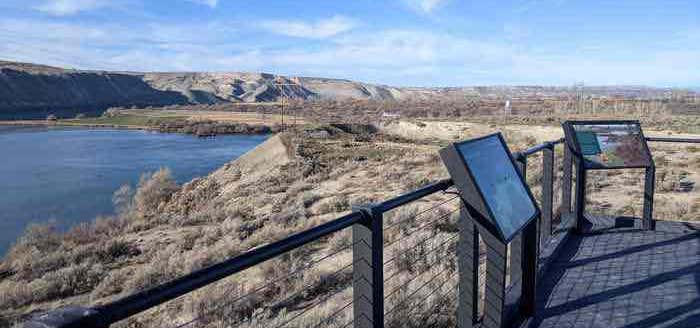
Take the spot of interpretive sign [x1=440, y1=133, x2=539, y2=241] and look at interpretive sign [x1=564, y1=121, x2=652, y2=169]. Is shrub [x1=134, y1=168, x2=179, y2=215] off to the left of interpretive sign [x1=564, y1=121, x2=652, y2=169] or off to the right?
left

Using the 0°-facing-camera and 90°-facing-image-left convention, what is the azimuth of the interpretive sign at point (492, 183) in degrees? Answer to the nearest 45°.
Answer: approximately 315°

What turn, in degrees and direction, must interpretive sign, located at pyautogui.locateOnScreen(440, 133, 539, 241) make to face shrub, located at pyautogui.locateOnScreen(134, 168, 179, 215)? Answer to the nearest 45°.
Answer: approximately 180°

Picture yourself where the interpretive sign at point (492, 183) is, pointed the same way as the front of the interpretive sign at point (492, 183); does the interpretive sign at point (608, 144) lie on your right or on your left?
on your left
